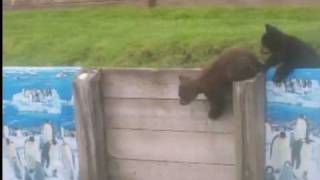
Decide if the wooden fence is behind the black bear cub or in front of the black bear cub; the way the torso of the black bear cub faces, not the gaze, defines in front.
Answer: in front

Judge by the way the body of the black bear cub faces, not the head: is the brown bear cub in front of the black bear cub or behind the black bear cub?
in front

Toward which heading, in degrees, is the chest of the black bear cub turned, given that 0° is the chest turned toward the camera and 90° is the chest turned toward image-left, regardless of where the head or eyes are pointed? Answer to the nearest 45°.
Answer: approximately 90°
